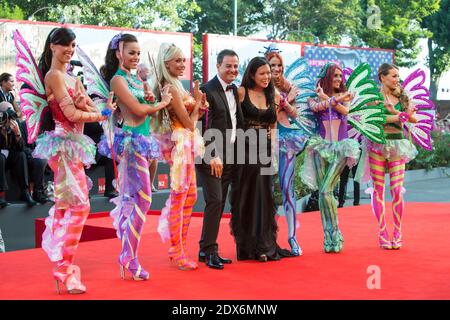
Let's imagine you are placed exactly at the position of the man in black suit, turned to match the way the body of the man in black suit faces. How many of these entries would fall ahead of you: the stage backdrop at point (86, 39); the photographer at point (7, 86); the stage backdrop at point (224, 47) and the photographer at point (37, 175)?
0

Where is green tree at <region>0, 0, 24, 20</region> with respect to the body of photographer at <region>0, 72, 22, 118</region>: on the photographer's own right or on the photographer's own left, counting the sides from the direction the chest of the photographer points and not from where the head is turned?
on the photographer's own left

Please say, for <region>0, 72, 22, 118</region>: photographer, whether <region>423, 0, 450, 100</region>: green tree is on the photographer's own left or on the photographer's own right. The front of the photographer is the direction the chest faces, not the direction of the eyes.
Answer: on the photographer's own left

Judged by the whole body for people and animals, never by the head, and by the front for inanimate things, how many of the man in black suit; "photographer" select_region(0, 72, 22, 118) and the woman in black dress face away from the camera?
0

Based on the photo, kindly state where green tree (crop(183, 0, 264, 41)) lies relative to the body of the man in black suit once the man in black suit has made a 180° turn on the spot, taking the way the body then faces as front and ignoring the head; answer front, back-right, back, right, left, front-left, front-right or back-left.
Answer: front-right

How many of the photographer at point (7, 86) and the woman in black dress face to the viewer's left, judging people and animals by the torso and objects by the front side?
0

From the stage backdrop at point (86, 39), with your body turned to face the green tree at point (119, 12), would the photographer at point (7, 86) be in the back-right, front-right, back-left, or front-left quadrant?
back-left

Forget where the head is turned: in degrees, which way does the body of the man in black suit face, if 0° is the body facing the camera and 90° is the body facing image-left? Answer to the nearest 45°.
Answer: approximately 315°

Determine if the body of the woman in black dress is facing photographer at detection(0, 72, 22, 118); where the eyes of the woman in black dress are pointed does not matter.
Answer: no

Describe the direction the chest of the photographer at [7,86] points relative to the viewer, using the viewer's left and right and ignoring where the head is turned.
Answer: facing the viewer and to the right of the viewer

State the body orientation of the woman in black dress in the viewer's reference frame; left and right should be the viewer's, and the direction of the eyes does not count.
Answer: facing the viewer

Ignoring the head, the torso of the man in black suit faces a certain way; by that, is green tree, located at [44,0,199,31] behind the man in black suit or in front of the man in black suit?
behind

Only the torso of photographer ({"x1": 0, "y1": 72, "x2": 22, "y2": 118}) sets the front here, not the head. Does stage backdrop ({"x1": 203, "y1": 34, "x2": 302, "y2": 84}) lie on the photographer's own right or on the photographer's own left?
on the photographer's own left

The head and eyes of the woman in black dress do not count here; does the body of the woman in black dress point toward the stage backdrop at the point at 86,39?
no

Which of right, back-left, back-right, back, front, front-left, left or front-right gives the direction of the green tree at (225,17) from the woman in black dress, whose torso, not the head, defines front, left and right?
back

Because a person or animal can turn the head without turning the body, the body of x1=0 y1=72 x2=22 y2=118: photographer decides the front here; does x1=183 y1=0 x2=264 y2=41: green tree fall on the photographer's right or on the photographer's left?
on the photographer's left

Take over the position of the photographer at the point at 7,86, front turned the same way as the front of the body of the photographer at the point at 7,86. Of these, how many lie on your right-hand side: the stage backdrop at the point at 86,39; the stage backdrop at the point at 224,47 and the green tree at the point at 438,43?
0
